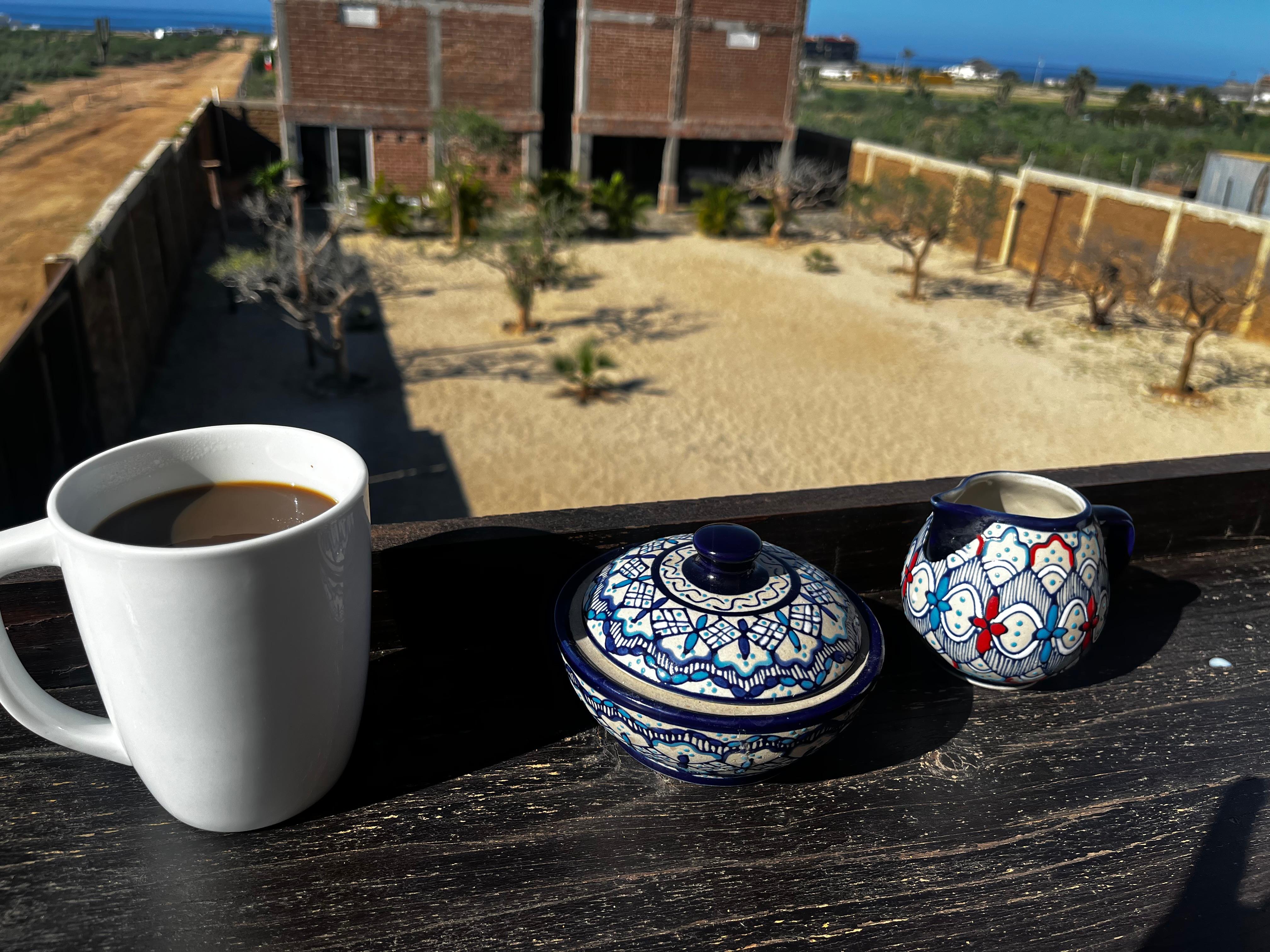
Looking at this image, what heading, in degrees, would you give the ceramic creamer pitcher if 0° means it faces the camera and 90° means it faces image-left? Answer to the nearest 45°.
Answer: approximately 90°

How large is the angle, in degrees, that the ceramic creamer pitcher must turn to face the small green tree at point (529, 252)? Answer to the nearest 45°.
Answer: approximately 45° to its right

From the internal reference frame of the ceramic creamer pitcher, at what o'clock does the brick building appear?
The brick building is roughly at 2 o'clock from the ceramic creamer pitcher.

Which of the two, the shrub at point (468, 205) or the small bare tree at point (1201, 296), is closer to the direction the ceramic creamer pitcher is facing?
the shrub

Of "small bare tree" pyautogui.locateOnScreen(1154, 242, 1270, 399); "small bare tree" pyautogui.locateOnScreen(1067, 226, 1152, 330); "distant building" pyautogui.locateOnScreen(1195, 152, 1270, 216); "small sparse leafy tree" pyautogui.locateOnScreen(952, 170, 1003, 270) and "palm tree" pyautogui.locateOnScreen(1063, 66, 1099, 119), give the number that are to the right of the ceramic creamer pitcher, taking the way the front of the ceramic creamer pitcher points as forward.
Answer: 5

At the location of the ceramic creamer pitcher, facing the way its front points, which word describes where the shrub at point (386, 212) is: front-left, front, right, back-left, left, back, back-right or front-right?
front-right

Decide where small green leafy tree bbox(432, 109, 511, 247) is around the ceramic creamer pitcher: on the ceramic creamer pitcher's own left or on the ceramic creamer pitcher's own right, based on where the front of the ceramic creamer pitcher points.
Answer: on the ceramic creamer pitcher's own right

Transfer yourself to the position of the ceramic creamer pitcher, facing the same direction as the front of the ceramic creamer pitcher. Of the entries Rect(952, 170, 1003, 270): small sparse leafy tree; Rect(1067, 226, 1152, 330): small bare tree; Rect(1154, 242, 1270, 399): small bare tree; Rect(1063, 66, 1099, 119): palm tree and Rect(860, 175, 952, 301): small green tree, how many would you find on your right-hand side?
5

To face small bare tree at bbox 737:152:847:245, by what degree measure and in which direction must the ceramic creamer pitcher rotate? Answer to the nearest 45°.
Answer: approximately 90° to its right

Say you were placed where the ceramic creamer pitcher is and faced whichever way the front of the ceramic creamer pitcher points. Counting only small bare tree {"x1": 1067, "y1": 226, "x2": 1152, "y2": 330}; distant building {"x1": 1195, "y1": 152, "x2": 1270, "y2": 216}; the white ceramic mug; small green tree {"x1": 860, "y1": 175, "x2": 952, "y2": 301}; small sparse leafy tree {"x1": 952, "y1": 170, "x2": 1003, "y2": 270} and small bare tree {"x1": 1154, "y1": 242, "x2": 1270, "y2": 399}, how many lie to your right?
5

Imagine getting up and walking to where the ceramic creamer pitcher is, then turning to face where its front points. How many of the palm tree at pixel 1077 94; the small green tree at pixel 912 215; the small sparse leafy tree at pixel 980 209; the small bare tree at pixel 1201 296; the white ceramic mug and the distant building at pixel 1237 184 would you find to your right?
5

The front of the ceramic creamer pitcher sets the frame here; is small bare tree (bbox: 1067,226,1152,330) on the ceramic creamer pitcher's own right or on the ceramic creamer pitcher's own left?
on the ceramic creamer pitcher's own right

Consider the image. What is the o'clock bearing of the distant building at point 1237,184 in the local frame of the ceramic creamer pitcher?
The distant building is roughly at 3 o'clock from the ceramic creamer pitcher.

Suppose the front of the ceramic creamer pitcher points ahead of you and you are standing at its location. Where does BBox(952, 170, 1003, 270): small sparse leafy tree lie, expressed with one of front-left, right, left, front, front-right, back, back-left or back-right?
right

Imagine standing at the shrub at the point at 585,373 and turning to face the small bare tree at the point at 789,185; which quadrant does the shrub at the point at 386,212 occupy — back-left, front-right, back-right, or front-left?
front-left

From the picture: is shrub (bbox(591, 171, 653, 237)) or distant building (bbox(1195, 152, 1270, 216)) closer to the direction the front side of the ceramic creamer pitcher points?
the shrub
